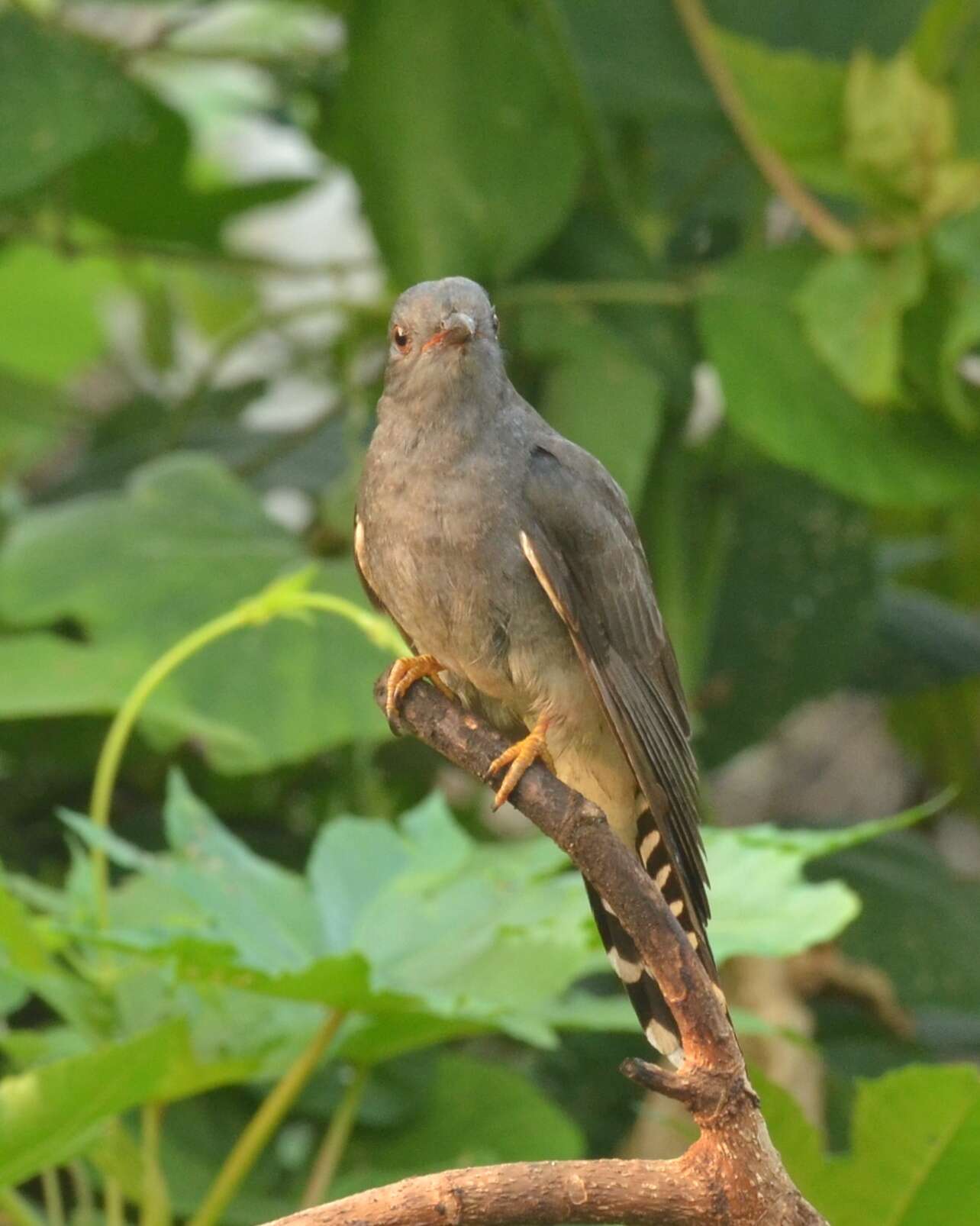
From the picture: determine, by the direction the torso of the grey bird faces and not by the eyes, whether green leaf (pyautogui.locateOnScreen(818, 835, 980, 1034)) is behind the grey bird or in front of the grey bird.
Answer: behind

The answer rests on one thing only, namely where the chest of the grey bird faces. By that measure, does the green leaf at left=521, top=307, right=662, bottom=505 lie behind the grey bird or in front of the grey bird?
behind

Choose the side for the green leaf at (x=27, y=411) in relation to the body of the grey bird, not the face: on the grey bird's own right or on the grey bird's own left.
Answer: on the grey bird's own right

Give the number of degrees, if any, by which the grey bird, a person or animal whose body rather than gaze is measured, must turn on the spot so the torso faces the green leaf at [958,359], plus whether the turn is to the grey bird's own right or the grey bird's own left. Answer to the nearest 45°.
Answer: approximately 180°

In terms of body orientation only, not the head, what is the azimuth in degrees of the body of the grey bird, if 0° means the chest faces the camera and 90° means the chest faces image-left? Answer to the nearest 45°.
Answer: approximately 45°
